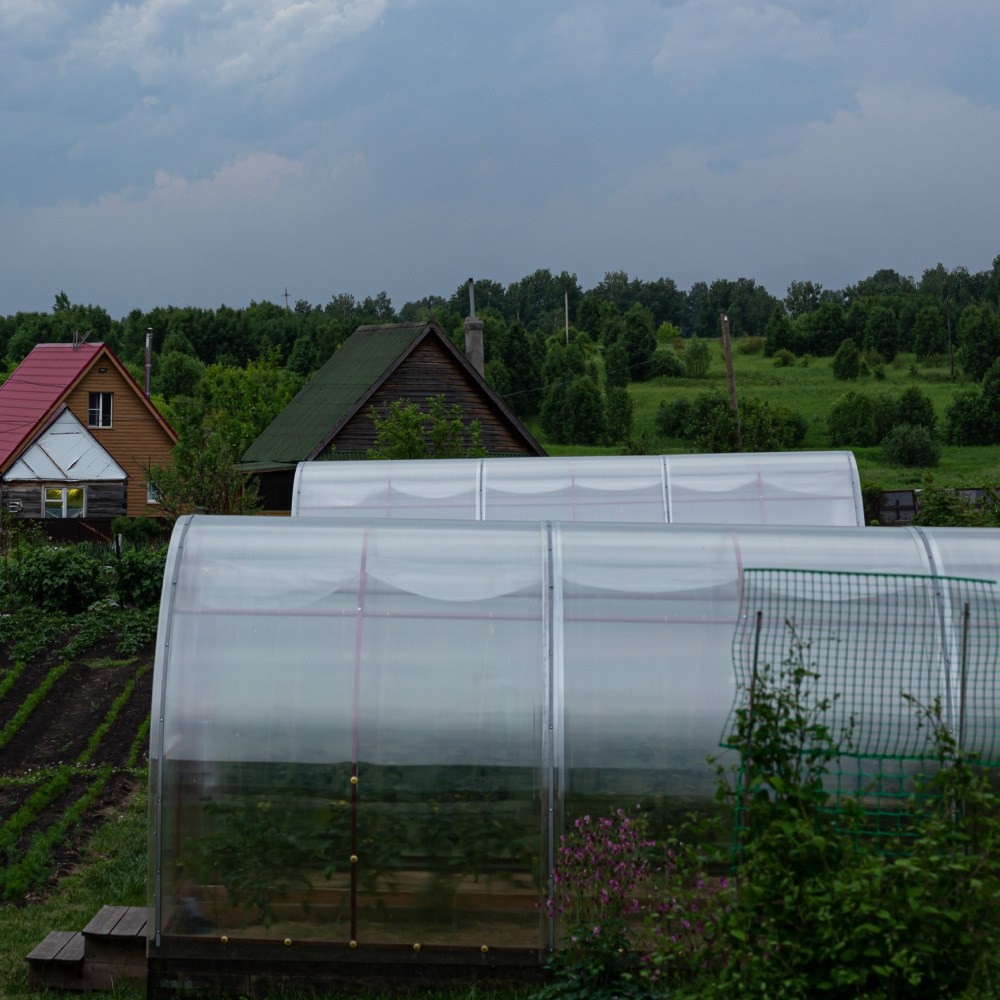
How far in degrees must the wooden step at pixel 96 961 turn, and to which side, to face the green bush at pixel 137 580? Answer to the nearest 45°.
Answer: approximately 90° to its right

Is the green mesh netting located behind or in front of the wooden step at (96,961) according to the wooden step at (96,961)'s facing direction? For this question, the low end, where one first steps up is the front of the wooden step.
behind

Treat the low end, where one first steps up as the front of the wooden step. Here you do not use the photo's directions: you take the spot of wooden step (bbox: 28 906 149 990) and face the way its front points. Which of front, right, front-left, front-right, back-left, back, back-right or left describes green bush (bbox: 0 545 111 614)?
right

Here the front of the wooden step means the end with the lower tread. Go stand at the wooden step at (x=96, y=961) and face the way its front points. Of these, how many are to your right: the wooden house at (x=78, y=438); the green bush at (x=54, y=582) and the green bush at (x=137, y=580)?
3

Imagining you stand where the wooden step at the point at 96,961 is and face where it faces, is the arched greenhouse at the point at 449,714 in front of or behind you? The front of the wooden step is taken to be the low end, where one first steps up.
behind

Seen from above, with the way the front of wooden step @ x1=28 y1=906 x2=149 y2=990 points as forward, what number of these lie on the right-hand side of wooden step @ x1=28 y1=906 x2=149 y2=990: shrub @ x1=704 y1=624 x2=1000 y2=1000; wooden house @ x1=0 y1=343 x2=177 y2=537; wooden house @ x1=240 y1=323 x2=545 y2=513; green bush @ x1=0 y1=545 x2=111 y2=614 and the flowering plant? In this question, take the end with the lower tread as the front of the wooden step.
3

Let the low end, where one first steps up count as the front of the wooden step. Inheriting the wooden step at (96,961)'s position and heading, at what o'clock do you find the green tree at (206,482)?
The green tree is roughly at 3 o'clock from the wooden step.

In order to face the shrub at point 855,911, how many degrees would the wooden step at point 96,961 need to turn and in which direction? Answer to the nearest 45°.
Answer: approximately 135° to its left

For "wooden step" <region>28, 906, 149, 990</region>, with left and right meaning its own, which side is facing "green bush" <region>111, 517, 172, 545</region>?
right

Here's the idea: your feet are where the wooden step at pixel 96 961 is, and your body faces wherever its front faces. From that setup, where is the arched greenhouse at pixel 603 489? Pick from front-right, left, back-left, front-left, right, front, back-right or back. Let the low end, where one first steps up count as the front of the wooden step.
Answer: back-right

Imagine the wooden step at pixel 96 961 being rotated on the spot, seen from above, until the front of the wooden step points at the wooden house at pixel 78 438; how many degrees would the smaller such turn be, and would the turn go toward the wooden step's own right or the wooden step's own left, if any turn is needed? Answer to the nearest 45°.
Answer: approximately 90° to the wooden step's own right

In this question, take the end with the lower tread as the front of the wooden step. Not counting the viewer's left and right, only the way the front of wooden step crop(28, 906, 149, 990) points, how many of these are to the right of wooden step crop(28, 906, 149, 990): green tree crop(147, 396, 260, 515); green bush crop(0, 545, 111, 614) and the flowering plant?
2

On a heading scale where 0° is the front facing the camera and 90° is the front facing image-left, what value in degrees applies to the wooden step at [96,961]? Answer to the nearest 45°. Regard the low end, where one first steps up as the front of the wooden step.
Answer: approximately 90°
